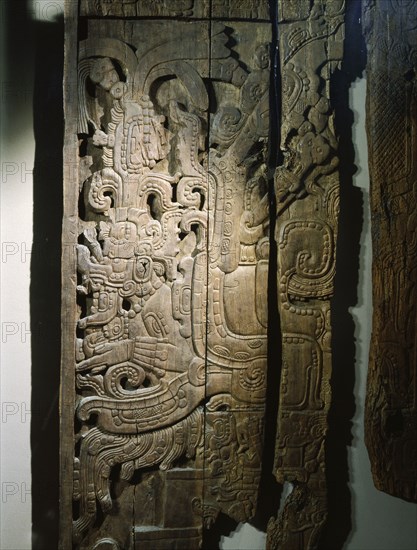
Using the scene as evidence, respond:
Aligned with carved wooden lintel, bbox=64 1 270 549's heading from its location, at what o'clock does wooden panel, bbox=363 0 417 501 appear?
The wooden panel is roughly at 9 o'clock from the carved wooden lintel.

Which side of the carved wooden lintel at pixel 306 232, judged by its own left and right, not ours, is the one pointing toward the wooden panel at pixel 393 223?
left

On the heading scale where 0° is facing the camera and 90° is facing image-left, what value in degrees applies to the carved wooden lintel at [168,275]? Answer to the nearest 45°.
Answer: approximately 0°

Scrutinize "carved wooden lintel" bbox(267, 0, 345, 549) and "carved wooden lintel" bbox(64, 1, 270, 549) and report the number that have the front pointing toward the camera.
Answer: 2

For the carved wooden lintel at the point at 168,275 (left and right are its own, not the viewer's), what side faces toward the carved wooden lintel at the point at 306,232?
left

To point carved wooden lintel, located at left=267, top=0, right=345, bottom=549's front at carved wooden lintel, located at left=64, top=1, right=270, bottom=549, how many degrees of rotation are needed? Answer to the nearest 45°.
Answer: approximately 90° to its right
